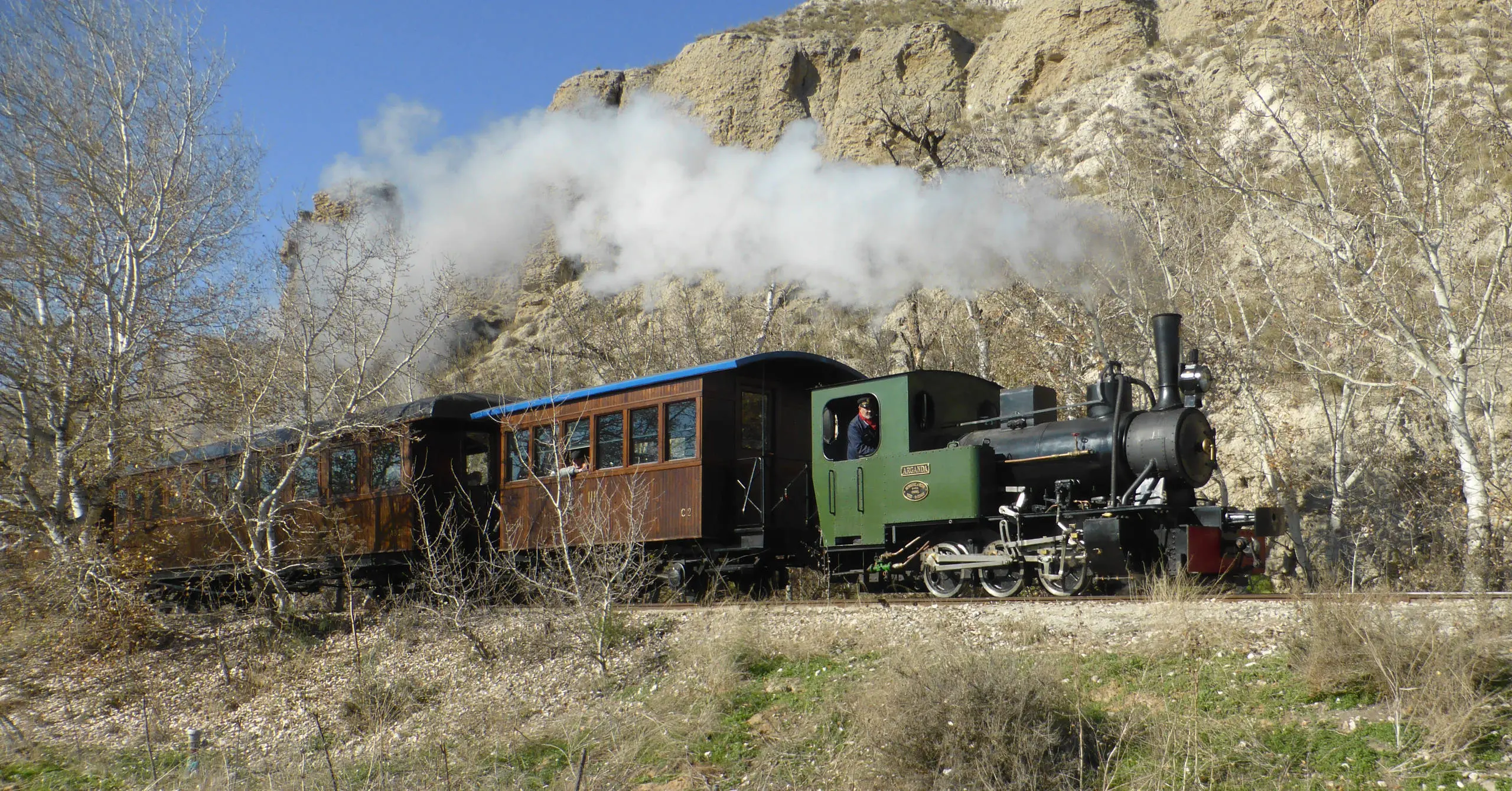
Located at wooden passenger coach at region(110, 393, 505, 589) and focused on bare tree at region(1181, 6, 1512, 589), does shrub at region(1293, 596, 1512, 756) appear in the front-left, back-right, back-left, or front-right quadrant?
front-right

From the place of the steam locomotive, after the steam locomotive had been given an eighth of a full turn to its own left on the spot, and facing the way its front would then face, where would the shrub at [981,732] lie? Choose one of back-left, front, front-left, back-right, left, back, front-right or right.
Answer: right

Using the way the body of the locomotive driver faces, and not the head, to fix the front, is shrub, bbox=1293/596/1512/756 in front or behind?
in front

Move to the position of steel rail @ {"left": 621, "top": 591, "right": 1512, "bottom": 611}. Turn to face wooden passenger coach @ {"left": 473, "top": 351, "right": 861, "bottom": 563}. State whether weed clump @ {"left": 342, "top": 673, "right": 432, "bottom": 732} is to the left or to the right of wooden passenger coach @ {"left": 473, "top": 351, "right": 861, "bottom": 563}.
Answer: left

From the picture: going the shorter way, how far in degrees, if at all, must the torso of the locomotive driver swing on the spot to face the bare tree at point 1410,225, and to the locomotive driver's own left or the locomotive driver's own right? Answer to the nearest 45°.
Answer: approximately 45° to the locomotive driver's own left

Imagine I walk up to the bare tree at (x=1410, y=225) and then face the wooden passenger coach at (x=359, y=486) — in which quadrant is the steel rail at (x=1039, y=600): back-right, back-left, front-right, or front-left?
front-left

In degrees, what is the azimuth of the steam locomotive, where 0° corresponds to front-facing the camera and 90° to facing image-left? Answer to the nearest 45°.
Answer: approximately 315°

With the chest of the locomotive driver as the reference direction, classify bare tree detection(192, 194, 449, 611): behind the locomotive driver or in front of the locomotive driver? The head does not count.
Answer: behind

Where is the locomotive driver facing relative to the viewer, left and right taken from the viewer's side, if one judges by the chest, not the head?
facing the viewer and to the right of the viewer

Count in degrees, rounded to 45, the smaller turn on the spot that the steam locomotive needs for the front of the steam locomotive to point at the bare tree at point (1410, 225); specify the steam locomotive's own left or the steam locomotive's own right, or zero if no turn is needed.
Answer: approximately 90° to the steam locomotive's own left

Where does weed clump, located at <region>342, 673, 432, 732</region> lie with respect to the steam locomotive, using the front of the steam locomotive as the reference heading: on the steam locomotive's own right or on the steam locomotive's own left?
on the steam locomotive's own right
